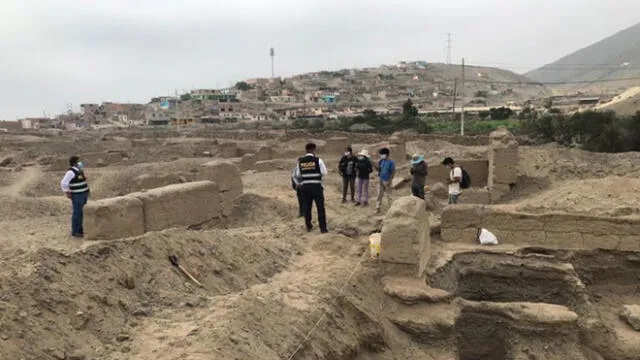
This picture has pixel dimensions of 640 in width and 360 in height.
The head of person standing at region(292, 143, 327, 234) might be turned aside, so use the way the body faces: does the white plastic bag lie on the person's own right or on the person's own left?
on the person's own right

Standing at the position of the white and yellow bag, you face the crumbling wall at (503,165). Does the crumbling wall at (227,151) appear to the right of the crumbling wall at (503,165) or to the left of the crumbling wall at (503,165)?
left

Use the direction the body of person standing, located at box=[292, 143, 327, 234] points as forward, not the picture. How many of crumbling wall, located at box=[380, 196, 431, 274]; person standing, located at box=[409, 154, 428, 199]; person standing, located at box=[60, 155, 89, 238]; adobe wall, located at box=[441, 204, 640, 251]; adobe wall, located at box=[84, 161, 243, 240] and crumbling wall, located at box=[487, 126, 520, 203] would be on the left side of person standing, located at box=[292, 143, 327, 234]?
2

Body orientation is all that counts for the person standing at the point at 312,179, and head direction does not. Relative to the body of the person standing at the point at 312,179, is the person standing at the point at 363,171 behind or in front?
in front

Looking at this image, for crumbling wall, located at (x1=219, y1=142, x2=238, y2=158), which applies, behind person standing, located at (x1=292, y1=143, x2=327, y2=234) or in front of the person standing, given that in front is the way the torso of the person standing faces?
in front

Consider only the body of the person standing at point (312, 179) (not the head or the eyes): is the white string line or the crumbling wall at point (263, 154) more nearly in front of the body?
the crumbling wall

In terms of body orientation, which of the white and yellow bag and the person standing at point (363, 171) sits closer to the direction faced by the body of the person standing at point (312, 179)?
the person standing

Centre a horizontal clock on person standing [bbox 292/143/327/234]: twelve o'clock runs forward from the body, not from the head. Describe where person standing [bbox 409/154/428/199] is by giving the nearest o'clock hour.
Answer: person standing [bbox 409/154/428/199] is roughly at 2 o'clock from person standing [bbox 292/143/327/234].

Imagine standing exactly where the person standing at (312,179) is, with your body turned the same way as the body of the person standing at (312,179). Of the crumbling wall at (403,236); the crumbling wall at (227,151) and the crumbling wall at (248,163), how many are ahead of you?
2

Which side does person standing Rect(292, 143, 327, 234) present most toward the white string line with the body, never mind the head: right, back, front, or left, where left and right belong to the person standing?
back

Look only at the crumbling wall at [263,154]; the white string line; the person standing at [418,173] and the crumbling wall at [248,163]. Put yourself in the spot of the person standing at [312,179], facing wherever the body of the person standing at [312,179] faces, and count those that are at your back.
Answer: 1

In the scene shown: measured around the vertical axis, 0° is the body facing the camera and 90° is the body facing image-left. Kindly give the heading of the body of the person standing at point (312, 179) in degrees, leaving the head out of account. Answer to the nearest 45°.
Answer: approximately 180°

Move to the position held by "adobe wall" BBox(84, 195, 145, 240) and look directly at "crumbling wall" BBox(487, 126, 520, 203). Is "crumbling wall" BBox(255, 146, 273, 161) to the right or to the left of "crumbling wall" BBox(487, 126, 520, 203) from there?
left

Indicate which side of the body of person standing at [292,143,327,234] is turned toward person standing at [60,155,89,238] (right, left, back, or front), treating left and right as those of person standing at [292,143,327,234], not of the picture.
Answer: left

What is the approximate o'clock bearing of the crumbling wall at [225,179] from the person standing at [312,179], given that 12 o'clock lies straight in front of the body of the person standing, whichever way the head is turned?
The crumbling wall is roughly at 11 o'clock from the person standing.

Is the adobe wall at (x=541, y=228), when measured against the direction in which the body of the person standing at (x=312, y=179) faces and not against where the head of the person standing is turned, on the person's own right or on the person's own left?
on the person's own right
